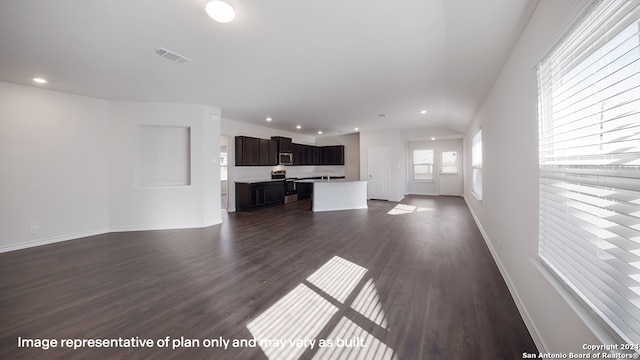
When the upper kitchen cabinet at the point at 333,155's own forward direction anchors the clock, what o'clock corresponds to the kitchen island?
The kitchen island is roughly at 12 o'clock from the upper kitchen cabinet.

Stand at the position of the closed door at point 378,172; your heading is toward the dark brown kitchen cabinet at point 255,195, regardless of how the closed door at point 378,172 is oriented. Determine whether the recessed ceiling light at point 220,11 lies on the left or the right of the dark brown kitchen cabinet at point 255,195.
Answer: left

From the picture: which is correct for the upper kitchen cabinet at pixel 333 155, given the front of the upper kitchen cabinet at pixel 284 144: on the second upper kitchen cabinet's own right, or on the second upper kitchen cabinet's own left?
on the second upper kitchen cabinet's own left

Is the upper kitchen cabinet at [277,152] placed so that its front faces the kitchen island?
yes

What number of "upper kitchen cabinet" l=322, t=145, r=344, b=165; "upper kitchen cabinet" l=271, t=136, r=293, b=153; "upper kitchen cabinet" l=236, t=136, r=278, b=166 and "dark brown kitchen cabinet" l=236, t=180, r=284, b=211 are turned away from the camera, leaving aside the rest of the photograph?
0

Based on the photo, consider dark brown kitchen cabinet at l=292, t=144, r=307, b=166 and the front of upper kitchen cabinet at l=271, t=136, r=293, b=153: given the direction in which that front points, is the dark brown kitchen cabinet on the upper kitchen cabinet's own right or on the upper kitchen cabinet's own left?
on the upper kitchen cabinet's own left

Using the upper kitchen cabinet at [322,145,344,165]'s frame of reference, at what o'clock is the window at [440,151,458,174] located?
The window is roughly at 9 o'clock from the upper kitchen cabinet.

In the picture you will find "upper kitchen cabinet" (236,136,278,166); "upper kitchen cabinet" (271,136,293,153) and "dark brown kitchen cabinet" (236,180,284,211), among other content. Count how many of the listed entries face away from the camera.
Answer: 0

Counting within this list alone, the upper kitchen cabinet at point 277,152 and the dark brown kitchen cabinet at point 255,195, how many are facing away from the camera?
0

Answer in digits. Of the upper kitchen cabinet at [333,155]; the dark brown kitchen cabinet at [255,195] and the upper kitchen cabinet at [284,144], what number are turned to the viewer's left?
0

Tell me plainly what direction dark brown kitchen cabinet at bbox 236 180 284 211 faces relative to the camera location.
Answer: facing the viewer and to the right of the viewer

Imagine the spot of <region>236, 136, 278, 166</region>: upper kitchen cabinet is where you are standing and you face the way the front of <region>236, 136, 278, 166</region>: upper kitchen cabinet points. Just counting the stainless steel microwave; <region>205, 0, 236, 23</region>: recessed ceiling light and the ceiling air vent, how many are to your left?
1

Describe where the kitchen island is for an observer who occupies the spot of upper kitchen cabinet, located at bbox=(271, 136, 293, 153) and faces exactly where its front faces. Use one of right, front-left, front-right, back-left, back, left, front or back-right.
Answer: front

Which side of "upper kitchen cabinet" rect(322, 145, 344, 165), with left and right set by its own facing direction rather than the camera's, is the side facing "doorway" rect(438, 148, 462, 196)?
left

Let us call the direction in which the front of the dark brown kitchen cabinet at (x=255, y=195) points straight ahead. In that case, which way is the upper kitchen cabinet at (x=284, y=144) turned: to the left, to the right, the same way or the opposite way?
the same way

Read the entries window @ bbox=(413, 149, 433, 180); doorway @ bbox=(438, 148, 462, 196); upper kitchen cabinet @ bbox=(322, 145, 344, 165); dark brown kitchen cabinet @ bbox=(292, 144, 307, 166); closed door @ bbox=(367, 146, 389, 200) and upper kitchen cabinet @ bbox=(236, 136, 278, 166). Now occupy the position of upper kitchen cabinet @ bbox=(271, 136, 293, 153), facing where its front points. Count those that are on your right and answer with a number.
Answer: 1

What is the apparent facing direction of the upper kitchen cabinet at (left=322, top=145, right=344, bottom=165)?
toward the camera

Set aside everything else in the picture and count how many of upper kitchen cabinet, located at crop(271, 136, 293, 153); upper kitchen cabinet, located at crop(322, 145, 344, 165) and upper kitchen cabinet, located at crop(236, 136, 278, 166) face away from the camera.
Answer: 0
